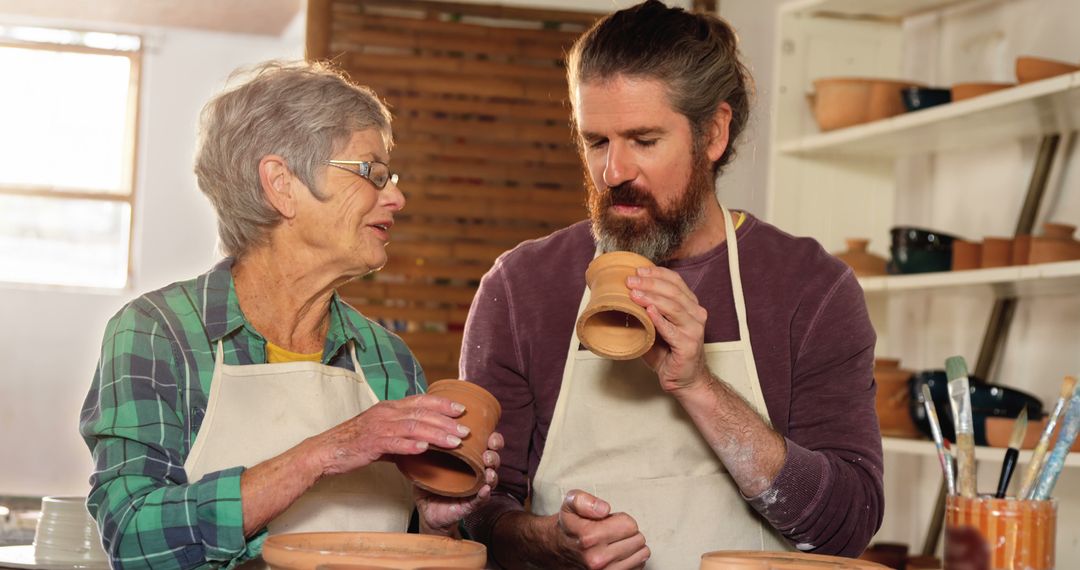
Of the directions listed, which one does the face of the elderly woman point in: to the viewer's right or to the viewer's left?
to the viewer's right

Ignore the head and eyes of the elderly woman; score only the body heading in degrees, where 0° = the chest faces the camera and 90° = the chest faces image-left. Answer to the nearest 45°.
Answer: approximately 315°

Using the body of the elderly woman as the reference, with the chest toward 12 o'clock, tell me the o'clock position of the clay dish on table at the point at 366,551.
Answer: The clay dish on table is roughly at 1 o'clock from the elderly woman.

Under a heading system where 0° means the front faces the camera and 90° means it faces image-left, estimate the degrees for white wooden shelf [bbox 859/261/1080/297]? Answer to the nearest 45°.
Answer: approximately 45°

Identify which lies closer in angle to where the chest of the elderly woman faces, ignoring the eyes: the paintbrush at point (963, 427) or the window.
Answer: the paintbrush

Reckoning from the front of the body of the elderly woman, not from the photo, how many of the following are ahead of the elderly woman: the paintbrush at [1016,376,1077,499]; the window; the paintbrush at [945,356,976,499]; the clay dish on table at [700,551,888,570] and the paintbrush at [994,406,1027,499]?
4

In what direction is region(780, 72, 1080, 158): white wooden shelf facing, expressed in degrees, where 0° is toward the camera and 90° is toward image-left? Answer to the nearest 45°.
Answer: approximately 45°

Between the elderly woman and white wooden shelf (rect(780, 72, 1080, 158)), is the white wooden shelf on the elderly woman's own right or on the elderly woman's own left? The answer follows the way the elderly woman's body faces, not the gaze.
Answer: on the elderly woman's own left
